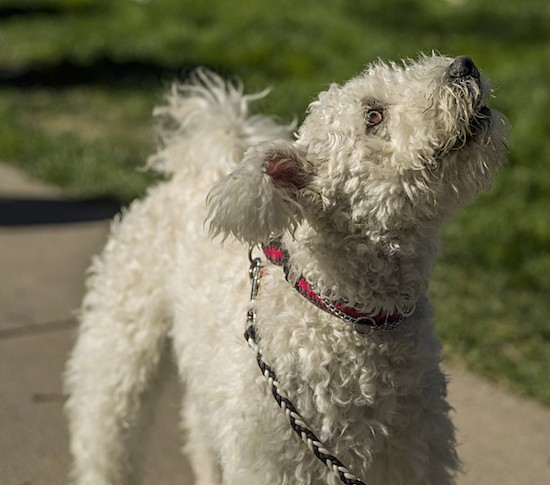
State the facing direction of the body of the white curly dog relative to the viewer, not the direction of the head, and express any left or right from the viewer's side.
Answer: facing the viewer and to the right of the viewer
